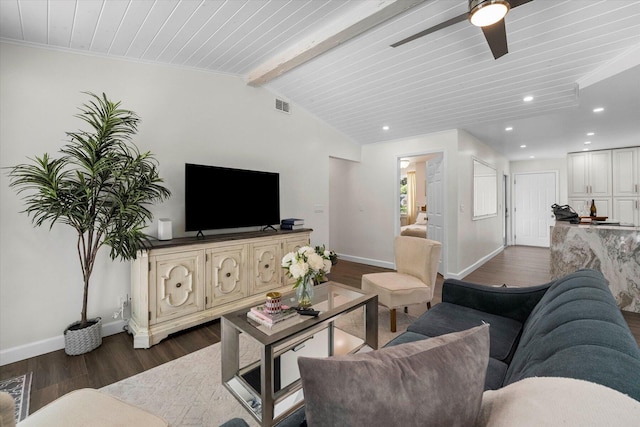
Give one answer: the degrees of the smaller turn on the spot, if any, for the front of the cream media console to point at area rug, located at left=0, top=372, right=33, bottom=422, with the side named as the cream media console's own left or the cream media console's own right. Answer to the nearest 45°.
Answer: approximately 90° to the cream media console's own right

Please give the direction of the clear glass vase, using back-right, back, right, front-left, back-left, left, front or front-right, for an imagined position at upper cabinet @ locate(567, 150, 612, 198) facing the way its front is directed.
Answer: front

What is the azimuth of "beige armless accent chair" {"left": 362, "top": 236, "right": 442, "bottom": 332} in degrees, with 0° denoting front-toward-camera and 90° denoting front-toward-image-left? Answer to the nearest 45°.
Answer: approximately 45°

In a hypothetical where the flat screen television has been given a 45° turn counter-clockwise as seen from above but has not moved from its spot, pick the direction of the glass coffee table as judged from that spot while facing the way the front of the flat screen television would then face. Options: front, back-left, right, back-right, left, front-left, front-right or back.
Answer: right

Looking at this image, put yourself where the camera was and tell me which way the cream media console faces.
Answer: facing the viewer and to the right of the viewer

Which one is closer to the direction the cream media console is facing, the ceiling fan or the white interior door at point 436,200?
the ceiling fan

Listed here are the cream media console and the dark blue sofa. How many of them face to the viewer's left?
1

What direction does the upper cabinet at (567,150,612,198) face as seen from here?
toward the camera

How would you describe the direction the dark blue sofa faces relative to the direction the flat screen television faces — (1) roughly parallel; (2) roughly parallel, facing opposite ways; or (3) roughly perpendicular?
roughly parallel, facing opposite ways

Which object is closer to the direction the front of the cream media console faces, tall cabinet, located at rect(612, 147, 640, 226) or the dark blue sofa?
the dark blue sofa

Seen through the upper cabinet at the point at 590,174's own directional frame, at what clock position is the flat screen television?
The flat screen television is roughly at 1 o'clock from the upper cabinet.

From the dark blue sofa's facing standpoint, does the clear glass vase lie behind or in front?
in front

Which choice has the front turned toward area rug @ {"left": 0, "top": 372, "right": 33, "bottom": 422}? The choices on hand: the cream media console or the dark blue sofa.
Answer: the dark blue sofa

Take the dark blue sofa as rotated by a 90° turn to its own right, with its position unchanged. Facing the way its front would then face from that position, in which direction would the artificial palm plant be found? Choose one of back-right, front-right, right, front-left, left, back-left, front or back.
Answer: left

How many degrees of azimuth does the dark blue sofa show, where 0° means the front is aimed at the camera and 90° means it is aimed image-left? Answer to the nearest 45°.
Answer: approximately 90°

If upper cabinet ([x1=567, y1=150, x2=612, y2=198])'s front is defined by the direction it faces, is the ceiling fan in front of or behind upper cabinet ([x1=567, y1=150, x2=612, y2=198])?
in front

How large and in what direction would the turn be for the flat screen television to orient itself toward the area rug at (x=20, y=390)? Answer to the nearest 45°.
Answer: approximately 90° to its right
